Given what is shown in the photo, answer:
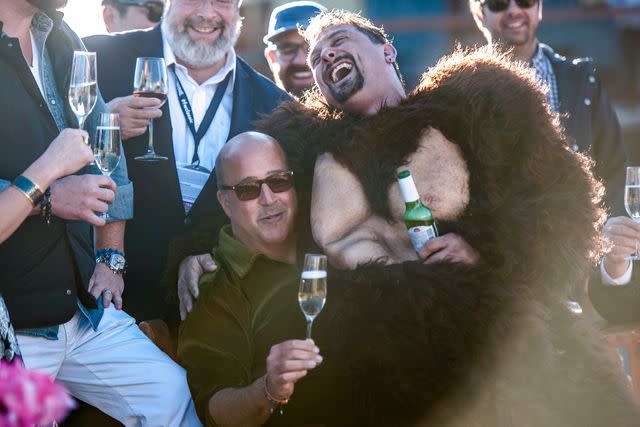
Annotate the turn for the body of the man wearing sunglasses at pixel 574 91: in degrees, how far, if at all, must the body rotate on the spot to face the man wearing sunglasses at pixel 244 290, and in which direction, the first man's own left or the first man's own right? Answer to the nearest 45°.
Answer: approximately 45° to the first man's own right

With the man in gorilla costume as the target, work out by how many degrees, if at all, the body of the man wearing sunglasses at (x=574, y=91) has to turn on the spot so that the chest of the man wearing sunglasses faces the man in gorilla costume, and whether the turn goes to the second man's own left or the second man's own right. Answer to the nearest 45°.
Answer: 0° — they already face them

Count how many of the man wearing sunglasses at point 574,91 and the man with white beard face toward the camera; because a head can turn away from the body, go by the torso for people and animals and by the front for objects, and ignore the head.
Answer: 2

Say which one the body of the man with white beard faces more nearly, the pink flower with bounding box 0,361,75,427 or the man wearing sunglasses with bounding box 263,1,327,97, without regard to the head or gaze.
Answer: the pink flower

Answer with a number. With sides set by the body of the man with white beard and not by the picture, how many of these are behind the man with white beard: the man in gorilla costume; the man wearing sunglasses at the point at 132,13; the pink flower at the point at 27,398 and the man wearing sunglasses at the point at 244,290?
1

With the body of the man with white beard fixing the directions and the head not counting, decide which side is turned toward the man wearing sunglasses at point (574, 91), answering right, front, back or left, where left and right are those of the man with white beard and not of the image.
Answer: left

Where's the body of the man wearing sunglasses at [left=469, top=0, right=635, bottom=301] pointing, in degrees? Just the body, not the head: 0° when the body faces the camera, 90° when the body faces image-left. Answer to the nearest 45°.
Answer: approximately 0°

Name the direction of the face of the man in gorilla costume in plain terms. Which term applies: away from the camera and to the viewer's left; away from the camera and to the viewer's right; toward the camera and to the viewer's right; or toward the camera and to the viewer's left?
toward the camera and to the viewer's left

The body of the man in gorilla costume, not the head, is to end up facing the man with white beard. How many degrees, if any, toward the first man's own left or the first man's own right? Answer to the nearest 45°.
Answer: approximately 90° to the first man's own right

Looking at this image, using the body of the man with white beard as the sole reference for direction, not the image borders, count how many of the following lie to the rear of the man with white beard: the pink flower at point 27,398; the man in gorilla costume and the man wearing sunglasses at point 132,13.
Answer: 1

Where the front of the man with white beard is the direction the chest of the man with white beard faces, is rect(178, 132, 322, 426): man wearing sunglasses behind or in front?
in front

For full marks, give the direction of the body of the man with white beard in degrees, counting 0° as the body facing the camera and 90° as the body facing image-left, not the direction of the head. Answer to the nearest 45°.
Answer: approximately 0°
